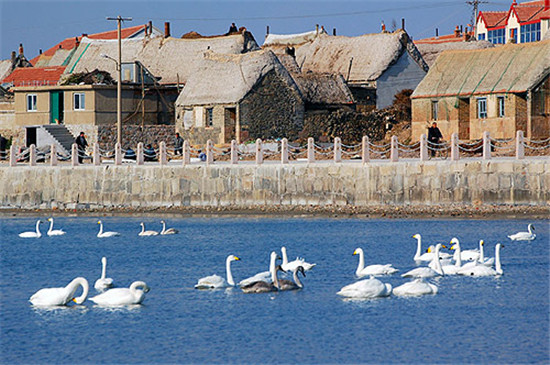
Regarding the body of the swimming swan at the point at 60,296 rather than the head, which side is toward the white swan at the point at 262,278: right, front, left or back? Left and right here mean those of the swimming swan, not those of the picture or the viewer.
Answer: front

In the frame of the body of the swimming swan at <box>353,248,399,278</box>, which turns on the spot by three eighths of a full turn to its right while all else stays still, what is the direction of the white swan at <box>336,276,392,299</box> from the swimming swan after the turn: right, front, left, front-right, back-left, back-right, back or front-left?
back-right

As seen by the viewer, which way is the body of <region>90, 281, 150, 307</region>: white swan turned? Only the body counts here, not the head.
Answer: to the viewer's right

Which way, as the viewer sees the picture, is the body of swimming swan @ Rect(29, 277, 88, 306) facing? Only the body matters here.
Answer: to the viewer's right

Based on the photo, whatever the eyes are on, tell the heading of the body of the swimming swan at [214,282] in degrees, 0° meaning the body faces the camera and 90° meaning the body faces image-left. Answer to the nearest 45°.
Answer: approximately 270°

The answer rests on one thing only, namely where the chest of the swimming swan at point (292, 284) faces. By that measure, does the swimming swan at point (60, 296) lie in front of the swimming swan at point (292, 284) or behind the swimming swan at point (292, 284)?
behind

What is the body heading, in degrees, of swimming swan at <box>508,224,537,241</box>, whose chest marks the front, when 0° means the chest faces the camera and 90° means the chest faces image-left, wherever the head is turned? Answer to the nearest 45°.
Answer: approximately 270°

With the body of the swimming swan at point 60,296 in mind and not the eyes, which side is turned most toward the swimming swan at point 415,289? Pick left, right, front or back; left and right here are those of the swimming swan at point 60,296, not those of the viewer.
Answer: front

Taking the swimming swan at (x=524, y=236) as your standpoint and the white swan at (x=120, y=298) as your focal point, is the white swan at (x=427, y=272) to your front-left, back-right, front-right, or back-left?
front-left

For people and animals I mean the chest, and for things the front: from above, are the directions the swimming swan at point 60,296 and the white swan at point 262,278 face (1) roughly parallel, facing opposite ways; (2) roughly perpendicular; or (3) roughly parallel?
roughly parallel
